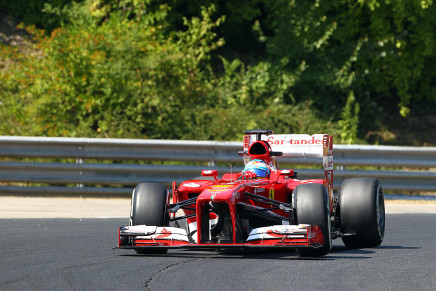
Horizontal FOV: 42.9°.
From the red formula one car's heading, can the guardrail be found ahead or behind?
behind

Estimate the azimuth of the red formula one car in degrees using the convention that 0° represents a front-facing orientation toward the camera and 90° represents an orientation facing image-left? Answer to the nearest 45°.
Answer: approximately 0°
